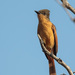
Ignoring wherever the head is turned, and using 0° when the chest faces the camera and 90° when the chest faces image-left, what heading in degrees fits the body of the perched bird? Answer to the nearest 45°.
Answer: approximately 45°
